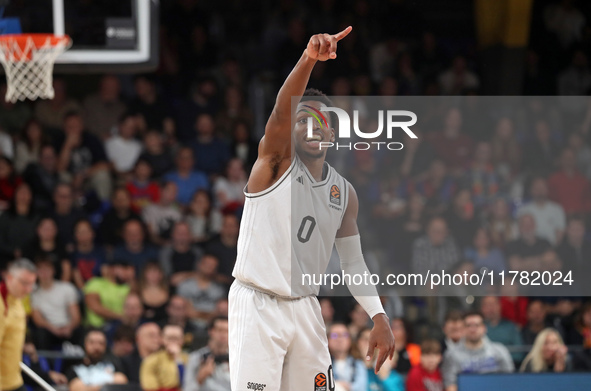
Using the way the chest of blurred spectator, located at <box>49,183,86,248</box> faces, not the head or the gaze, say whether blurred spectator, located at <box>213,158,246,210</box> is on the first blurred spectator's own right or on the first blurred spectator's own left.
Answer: on the first blurred spectator's own left

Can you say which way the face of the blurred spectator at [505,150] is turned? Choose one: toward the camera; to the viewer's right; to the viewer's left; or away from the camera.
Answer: toward the camera

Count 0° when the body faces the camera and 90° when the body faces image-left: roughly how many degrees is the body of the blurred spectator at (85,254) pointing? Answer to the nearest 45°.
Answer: approximately 0°

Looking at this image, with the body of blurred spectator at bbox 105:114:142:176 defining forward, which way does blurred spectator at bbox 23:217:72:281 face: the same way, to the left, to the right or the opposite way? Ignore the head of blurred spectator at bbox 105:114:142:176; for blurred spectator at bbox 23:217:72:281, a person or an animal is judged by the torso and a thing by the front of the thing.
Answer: the same way

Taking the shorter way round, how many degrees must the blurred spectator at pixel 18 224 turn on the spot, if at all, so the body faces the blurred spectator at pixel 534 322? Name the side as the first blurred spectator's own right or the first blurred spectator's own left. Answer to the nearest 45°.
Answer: approximately 45° to the first blurred spectator's own left

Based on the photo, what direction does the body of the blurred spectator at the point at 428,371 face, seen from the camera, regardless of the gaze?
toward the camera

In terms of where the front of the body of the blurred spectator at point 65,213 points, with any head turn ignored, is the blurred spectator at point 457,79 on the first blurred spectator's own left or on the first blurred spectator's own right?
on the first blurred spectator's own left

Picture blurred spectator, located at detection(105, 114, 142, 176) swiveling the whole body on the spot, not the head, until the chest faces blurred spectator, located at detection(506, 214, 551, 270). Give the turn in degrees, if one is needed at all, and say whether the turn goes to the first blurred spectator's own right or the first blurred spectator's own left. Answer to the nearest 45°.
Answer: approximately 45° to the first blurred spectator's own left

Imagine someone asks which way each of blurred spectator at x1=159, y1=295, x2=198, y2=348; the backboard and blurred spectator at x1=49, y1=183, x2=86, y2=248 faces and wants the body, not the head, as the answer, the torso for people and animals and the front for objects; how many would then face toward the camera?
3

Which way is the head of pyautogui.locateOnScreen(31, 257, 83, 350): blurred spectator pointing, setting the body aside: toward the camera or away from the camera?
toward the camera

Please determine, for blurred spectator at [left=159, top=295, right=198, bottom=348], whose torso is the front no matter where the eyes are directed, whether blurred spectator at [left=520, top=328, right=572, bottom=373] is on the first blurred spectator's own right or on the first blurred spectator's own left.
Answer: on the first blurred spectator's own left

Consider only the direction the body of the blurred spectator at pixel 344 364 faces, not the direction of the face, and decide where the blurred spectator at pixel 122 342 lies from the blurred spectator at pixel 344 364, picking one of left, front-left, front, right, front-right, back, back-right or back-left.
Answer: right

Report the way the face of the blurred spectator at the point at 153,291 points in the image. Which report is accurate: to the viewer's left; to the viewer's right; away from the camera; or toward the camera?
toward the camera

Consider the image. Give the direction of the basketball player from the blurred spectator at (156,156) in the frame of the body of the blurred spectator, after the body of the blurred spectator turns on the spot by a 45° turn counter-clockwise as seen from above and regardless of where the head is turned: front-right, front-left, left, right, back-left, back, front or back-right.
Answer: front-right

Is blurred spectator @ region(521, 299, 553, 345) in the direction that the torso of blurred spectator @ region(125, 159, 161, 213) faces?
no

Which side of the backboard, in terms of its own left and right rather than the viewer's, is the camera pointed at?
front

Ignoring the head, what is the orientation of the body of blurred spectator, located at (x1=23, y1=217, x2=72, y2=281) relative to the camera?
toward the camera

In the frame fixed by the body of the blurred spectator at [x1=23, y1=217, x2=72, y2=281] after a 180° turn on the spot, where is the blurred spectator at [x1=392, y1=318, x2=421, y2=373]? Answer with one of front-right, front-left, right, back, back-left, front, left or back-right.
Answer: back-right

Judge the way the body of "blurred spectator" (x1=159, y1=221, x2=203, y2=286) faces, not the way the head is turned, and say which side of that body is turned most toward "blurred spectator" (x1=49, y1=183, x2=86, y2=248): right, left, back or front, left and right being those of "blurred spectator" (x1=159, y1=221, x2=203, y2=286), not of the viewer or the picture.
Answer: right

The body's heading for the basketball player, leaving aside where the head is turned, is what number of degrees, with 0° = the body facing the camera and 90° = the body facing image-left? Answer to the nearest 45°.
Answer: approximately 315°

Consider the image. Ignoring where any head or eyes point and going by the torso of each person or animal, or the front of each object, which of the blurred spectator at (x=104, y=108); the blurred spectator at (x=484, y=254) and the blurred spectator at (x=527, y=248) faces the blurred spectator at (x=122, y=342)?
the blurred spectator at (x=104, y=108)
